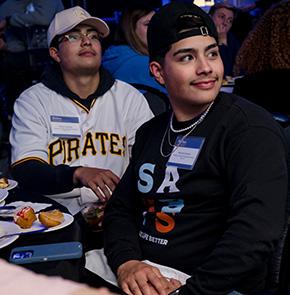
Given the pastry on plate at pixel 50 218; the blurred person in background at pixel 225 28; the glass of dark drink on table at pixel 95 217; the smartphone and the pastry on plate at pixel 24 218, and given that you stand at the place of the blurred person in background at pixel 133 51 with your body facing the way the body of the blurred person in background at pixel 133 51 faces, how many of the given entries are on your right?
4

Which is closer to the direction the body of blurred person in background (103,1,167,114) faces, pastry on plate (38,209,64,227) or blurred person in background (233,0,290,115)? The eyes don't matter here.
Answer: the blurred person in background

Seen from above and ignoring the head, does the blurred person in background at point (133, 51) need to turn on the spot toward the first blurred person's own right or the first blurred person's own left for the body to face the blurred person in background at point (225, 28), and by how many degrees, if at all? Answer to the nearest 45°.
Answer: approximately 90° to the first blurred person's own left

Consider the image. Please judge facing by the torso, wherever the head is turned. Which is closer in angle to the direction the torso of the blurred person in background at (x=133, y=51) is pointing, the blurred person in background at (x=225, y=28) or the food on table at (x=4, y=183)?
the blurred person in background

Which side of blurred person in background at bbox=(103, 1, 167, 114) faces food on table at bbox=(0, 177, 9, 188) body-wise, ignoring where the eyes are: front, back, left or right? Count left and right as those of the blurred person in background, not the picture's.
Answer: right

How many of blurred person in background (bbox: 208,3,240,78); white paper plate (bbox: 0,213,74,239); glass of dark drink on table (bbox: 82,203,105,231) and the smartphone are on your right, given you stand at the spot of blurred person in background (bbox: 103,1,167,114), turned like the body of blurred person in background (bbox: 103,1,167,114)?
3

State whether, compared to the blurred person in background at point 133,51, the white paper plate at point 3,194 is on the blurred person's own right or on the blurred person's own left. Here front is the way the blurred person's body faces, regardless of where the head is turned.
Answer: on the blurred person's own right

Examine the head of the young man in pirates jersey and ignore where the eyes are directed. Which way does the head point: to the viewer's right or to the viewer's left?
to the viewer's right

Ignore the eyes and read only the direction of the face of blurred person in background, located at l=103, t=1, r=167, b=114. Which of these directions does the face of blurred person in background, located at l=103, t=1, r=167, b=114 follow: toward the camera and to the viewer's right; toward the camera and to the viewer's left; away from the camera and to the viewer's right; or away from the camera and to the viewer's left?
toward the camera and to the viewer's right

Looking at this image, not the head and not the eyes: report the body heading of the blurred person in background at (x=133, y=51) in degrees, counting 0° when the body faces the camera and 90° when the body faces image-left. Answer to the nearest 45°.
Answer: approximately 270°
